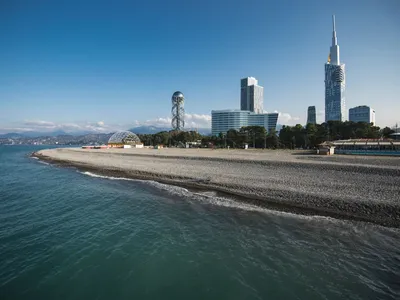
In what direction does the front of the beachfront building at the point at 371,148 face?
toward the camera
